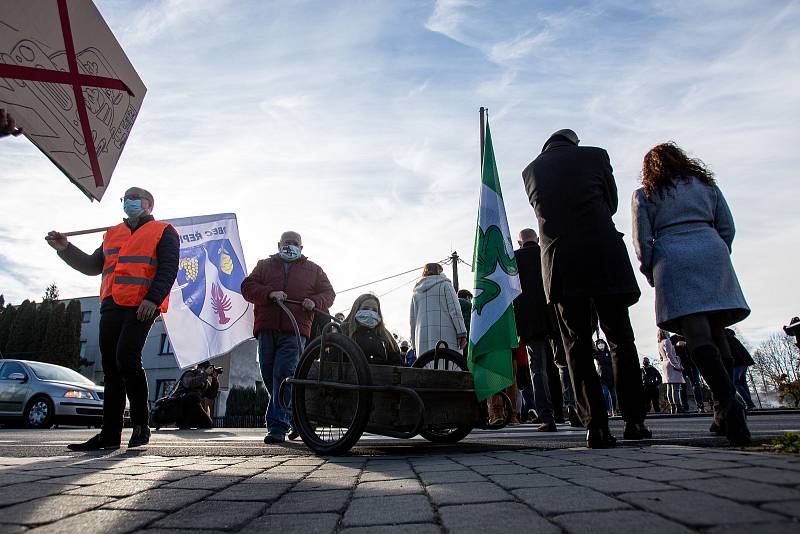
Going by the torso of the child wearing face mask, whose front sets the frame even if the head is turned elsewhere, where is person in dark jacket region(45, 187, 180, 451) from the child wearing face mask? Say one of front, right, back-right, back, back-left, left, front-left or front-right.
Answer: right

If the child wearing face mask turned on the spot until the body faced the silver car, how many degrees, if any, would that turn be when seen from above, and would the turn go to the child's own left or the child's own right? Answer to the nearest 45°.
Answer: approximately 135° to the child's own right

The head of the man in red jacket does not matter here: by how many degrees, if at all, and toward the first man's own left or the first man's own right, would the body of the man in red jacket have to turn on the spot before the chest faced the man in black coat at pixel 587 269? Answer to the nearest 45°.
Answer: approximately 45° to the first man's own left

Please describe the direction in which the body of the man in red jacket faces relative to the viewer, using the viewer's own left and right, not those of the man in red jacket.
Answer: facing the viewer

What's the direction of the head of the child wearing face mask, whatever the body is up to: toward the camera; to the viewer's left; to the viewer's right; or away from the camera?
toward the camera

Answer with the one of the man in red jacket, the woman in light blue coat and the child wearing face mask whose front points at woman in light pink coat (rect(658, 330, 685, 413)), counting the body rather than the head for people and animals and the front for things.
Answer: the woman in light blue coat

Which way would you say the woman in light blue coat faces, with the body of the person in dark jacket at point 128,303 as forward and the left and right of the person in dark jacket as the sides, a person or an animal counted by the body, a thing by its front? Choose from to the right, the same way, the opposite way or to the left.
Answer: the opposite way

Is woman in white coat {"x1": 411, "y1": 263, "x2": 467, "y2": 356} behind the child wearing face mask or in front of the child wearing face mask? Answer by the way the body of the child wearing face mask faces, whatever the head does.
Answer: behind

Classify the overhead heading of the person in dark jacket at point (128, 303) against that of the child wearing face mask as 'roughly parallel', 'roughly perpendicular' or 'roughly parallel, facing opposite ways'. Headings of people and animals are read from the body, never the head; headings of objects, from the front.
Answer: roughly parallel

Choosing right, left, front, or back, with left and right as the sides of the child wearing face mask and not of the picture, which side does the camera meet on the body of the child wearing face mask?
front

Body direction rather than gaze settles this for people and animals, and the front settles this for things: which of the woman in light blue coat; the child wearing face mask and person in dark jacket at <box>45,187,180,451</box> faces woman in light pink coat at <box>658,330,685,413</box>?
the woman in light blue coat

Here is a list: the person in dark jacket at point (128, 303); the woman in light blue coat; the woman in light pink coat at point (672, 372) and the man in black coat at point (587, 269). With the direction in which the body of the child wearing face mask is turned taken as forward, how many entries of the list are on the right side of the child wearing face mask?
1

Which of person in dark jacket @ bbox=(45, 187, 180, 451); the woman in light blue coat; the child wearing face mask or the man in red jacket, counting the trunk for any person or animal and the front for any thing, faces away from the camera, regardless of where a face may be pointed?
the woman in light blue coat

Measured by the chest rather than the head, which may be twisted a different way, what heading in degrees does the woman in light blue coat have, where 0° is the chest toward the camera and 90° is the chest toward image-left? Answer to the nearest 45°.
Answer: approximately 180°

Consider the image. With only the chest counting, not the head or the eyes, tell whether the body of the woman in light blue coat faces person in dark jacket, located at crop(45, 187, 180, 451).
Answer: no

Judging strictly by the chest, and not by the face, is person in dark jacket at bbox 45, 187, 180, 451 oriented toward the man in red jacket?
no

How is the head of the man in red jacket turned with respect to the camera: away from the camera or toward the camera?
toward the camera
